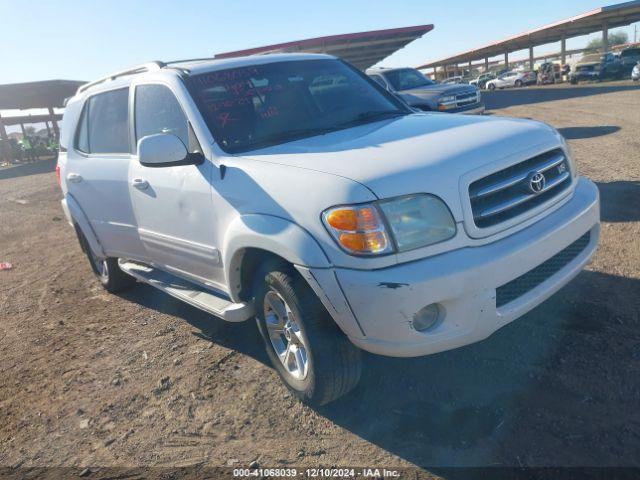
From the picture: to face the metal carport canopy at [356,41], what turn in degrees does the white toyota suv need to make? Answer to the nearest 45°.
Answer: approximately 135° to its left

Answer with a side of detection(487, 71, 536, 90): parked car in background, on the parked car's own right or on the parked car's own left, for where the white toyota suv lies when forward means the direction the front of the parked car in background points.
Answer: on the parked car's own left

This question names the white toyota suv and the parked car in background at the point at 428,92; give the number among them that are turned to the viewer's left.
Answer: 0

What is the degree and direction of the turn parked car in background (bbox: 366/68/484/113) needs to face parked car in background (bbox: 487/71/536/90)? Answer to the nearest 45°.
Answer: approximately 135° to its left

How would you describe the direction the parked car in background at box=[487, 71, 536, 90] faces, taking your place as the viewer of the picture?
facing to the left of the viewer

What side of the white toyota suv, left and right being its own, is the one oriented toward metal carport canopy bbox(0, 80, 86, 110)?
back

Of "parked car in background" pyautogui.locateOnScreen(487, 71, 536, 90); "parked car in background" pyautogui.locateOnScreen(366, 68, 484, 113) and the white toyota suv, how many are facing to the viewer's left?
1

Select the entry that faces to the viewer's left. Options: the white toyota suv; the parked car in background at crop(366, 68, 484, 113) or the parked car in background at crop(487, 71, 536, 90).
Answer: the parked car in background at crop(487, 71, 536, 90)
